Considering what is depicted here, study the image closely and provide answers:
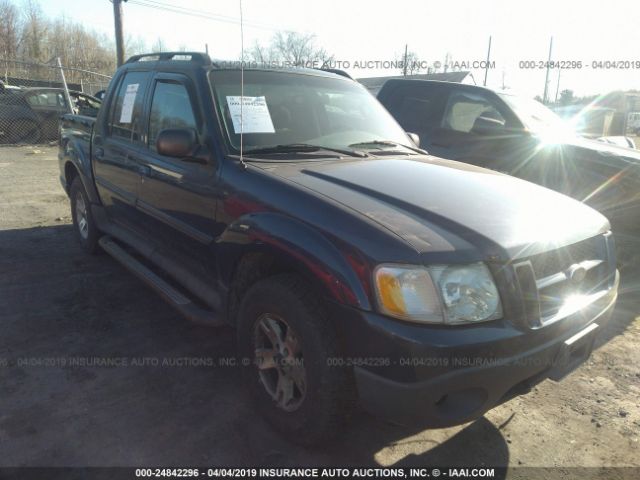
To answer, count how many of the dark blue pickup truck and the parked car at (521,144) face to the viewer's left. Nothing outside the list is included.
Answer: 0

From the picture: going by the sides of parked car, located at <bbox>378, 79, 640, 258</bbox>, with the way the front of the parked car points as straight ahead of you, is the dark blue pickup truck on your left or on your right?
on your right

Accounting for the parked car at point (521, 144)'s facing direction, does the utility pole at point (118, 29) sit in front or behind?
behind

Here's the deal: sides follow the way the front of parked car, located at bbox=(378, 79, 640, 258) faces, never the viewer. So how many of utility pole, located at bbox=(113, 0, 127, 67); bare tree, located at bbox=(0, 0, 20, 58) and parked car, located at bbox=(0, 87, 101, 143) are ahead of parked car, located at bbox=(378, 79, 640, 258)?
0

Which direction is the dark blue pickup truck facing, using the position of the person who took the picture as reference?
facing the viewer and to the right of the viewer

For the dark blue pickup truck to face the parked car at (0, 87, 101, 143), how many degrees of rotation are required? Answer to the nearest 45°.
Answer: approximately 180°

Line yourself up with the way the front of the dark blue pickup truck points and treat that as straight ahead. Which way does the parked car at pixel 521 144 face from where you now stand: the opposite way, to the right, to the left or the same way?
the same way

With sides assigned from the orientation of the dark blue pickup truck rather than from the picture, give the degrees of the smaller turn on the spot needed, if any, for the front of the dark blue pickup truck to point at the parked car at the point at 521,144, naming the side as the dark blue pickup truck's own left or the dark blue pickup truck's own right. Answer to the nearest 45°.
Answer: approximately 90° to the dark blue pickup truck's own left

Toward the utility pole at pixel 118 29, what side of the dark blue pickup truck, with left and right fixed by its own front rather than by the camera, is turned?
back

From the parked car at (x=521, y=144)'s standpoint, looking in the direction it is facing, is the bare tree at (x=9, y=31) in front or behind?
behind

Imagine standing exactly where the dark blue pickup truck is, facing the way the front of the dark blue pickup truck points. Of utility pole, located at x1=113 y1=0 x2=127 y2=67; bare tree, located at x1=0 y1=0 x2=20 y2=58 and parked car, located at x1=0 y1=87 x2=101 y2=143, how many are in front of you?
0

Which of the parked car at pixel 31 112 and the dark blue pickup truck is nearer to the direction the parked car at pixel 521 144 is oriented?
the dark blue pickup truck
